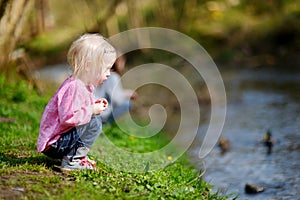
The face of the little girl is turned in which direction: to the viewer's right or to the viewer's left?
to the viewer's right

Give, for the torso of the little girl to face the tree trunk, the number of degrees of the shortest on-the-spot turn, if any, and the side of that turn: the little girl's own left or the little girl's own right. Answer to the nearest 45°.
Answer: approximately 135° to the little girl's own left

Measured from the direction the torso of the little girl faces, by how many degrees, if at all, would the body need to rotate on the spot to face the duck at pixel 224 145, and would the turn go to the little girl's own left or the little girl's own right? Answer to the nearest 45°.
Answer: approximately 45° to the little girl's own left

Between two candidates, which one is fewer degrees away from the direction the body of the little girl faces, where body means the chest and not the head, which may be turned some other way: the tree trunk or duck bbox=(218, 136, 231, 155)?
the duck

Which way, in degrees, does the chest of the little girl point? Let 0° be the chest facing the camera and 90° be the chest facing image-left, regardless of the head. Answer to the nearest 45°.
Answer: approximately 270°
